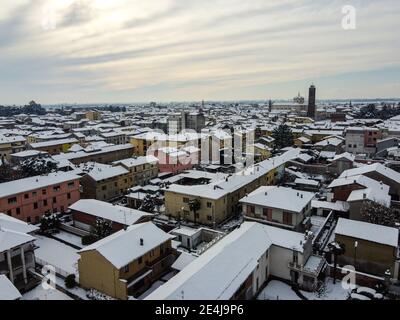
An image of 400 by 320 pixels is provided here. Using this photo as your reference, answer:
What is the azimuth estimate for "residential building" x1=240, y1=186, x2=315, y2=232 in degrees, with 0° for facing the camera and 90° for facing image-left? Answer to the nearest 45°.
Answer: approximately 45°

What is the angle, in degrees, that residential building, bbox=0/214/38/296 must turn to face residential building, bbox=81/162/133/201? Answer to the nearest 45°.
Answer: approximately 90° to its left

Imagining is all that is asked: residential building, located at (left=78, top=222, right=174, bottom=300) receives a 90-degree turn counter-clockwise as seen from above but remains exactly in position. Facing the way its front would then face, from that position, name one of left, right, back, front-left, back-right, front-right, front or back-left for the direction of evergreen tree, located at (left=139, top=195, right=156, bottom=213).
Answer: front-left

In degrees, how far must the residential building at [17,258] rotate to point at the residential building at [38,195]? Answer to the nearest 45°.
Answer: approximately 135° to its left

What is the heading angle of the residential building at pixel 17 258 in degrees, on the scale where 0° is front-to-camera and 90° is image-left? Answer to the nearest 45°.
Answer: approximately 315°

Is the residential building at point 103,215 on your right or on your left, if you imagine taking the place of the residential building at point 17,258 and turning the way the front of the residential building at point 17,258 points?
on your left

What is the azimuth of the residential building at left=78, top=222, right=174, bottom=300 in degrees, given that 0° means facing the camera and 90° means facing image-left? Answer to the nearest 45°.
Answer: approximately 315°

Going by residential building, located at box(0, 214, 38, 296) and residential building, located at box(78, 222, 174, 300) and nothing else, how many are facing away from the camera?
0

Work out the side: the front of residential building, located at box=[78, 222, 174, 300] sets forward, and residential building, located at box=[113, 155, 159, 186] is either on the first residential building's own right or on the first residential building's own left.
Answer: on the first residential building's own left
